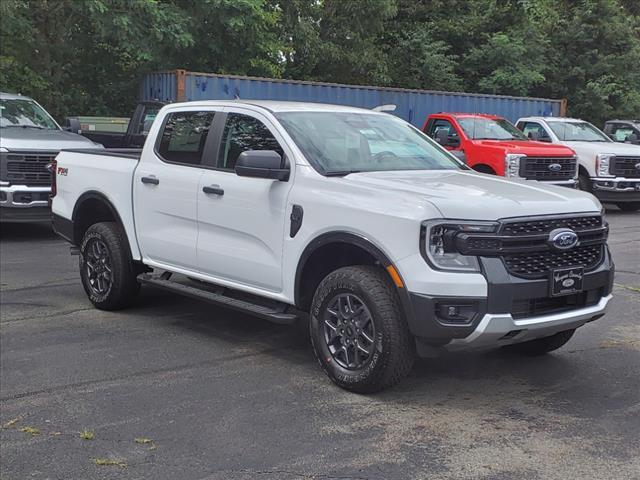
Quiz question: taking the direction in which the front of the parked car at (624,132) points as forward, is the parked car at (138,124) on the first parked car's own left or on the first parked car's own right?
on the first parked car's own right

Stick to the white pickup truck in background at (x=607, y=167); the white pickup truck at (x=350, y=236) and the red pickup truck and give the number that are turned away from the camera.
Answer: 0

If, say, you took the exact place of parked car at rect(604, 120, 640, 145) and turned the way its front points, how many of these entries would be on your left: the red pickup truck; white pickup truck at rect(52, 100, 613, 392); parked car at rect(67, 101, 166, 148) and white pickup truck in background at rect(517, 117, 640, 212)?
0

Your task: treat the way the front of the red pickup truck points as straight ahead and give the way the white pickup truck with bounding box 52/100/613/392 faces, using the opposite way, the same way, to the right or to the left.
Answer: the same way

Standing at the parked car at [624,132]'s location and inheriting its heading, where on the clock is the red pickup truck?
The red pickup truck is roughly at 2 o'clock from the parked car.

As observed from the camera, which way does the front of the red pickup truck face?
facing the viewer and to the right of the viewer

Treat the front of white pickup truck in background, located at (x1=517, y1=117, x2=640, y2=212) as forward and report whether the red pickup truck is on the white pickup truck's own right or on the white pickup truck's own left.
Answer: on the white pickup truck's own right

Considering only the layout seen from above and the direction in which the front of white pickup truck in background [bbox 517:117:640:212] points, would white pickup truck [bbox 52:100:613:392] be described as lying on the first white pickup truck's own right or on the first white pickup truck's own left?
on the first white pickup truck's own right

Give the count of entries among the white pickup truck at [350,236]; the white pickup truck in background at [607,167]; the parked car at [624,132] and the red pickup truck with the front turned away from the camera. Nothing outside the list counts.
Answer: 0

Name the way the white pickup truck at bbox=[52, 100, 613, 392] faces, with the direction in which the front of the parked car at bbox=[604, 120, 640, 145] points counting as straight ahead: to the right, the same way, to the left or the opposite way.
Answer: the same way

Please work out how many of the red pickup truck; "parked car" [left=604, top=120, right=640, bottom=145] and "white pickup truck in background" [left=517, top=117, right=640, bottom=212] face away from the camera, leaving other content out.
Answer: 0

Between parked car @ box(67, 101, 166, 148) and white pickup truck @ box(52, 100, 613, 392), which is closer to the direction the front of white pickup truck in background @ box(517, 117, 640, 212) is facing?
the white pickup truck

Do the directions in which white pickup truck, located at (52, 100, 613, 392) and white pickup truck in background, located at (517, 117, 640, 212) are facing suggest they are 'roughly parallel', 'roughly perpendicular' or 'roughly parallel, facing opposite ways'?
roughly parallel

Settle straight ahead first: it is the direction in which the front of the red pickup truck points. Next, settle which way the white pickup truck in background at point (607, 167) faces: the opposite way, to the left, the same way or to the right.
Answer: the same way

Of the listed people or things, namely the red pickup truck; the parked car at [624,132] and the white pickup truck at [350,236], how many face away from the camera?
0

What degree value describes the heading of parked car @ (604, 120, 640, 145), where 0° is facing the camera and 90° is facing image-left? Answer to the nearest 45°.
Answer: approximately 315°

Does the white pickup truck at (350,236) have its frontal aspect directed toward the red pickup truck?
no

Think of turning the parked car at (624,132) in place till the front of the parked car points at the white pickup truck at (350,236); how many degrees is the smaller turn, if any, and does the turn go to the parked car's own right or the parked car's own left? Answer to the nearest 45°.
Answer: approximately 45° to the parked car's own right

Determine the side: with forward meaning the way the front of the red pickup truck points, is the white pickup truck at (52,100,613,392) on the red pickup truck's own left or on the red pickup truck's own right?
on the red pickup truck's own right

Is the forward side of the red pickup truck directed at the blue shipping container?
no

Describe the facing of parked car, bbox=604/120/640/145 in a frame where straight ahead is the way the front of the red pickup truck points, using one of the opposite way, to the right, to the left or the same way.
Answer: the same way
